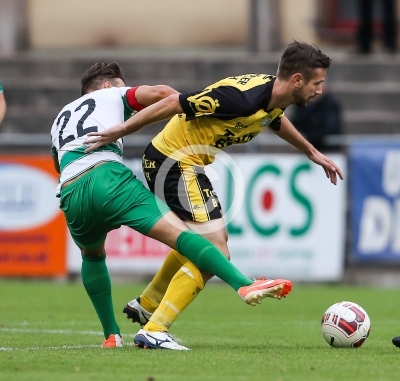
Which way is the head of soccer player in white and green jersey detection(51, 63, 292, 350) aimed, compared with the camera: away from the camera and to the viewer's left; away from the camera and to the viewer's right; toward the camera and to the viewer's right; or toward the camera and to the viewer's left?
away from the camera and to the viewer's right

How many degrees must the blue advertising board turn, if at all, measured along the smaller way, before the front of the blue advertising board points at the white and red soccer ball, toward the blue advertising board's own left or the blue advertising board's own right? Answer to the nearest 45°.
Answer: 0° — it already faces it

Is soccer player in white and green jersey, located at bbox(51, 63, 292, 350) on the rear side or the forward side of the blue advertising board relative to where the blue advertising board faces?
on the forward side

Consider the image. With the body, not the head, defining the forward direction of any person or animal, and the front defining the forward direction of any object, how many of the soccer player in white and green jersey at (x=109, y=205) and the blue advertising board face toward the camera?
1

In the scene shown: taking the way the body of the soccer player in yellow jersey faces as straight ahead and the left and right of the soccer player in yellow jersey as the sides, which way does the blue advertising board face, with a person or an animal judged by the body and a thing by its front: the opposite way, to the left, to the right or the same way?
to the right

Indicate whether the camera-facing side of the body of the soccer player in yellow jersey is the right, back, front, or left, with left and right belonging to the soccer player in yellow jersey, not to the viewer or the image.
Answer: right

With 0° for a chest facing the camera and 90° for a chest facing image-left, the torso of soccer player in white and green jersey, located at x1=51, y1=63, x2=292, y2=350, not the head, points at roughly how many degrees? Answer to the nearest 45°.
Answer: approximately 225°

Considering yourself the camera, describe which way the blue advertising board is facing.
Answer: facing the viewer

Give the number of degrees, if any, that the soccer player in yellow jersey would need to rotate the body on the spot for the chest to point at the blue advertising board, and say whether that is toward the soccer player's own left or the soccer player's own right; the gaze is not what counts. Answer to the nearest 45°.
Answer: approximately 90° to the soccer player's own left

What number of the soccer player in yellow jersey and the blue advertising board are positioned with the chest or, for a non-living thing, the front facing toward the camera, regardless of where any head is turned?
1

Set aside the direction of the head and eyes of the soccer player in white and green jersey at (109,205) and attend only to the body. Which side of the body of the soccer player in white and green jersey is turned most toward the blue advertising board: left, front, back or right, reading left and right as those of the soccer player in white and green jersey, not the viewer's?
front

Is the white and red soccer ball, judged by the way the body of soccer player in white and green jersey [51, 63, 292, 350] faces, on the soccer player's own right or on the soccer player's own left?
on the soccer player's own right
